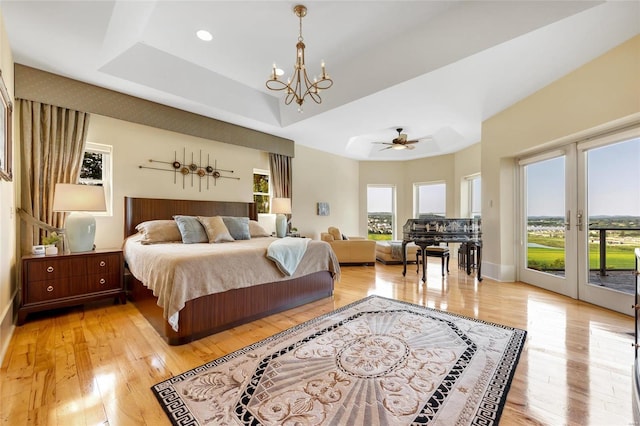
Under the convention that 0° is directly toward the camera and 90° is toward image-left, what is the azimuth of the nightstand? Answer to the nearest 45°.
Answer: approximately 315°

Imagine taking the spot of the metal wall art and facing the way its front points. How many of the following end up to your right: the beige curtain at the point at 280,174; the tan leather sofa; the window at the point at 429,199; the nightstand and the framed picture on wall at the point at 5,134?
2

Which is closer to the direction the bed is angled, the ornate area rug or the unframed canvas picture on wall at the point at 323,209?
the ornate area rug

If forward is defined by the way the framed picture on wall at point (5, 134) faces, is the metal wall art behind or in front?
in front

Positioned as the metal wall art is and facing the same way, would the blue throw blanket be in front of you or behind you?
in front

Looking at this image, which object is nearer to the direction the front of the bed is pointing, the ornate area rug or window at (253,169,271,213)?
the ornate area rug

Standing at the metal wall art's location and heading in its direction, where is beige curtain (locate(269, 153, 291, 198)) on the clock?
The beige curtain is roughly at 10 o'clock from the metal wall art.

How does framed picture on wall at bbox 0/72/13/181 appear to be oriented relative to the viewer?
to the viewer's right
